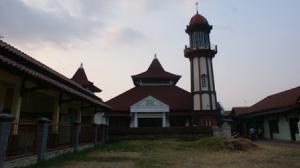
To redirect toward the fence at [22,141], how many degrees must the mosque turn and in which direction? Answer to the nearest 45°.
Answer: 0° — it already faces it

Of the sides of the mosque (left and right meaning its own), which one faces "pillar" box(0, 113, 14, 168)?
front

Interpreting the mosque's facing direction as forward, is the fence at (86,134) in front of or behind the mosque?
in front

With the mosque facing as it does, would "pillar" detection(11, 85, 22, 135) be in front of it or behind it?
in front

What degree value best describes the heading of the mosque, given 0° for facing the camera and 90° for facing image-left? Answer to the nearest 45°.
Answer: approximately 0°

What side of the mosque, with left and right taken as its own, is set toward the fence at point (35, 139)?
front

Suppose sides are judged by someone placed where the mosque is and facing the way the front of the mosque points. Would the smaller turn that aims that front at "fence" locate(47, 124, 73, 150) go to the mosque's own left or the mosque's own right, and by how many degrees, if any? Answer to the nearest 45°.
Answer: approximately 45° to the mosque's own right
